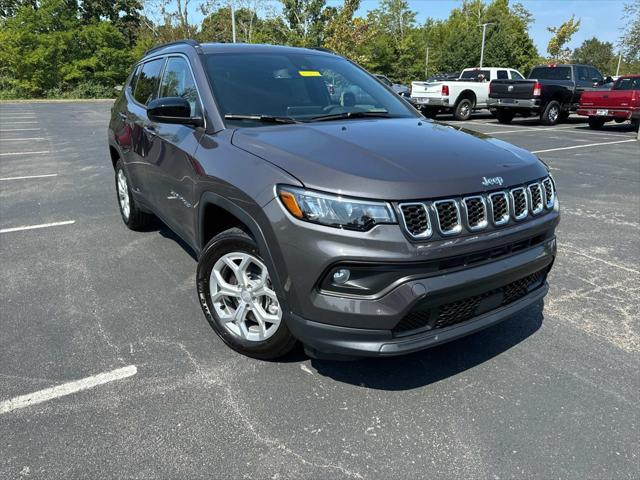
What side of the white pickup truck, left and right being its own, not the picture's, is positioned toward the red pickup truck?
right

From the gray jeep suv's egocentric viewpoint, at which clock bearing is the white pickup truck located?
The white pickup truck is roughly at 8 o'clock from the gray jeep suv.

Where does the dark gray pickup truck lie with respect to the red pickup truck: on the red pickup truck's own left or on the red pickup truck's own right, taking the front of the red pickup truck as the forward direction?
on the red pickup truck's own left

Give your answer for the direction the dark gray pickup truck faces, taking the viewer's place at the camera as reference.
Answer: facing away from the viewer and to the right of the viewer

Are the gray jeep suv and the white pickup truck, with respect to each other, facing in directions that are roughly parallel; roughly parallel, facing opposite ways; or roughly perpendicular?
roughly perpendicular

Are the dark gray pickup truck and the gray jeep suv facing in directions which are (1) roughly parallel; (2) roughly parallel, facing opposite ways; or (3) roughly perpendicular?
roughly perpendicular

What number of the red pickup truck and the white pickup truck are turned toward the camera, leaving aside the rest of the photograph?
0

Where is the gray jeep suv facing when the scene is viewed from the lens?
facing the viewer and to the right of the viewer

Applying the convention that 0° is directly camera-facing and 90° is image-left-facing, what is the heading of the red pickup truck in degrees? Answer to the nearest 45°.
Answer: approximately 225°

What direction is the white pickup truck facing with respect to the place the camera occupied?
facing away from the viewer and to the right of the viewer

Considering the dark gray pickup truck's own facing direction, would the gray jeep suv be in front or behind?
behind
